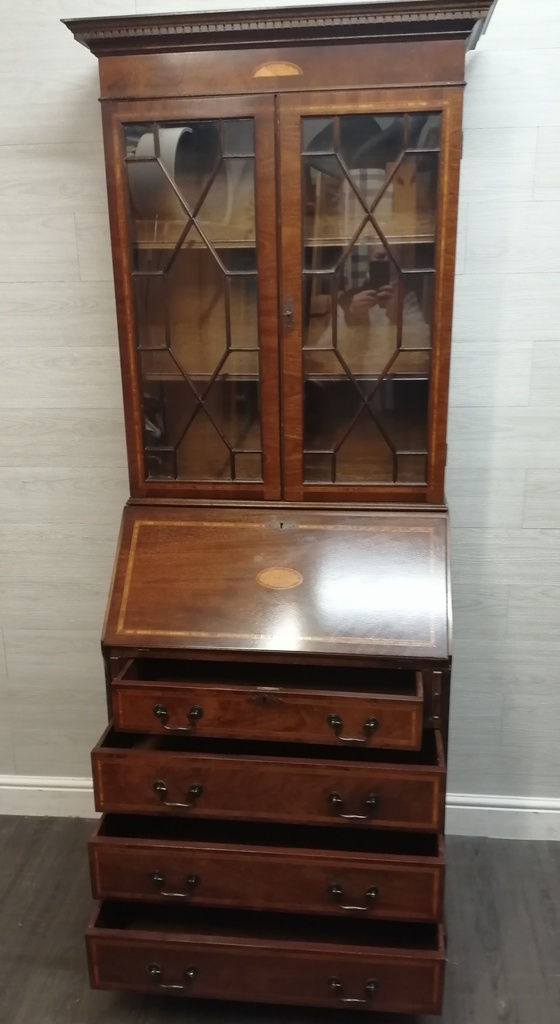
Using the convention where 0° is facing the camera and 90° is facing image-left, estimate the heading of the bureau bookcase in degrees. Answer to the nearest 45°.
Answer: approximately 0°
